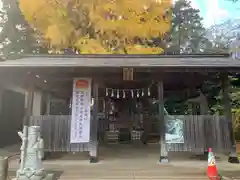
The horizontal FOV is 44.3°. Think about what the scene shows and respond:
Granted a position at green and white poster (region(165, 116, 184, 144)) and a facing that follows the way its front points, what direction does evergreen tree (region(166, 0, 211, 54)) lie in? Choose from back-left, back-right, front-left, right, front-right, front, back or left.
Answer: back

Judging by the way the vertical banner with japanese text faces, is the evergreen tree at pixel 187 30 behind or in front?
behind

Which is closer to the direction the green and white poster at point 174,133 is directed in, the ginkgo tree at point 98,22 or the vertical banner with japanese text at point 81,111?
the vertical banner with japanese text

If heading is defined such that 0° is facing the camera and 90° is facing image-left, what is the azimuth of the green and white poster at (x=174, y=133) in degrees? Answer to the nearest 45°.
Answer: approximately 0°

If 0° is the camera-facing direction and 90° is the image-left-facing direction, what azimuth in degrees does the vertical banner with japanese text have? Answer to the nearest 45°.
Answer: approximately 0°

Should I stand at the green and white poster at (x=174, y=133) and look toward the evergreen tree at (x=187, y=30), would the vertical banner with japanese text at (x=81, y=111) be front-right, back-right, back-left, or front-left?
back-left

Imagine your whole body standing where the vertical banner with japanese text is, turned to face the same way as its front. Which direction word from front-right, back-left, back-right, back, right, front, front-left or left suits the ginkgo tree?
back

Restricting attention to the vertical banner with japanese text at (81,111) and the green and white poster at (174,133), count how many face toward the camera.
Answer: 2

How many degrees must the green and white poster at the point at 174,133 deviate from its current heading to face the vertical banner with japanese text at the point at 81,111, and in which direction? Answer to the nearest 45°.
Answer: approximately 90° to its right

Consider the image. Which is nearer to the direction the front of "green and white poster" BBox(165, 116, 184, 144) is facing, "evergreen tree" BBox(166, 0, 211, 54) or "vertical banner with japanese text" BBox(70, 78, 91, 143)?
the vertical banner with japanese text

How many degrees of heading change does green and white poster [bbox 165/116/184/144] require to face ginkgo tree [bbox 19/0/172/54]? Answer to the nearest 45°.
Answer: approximately 135° to its right
